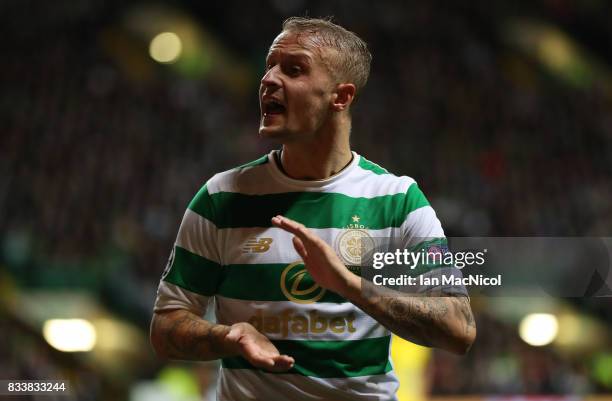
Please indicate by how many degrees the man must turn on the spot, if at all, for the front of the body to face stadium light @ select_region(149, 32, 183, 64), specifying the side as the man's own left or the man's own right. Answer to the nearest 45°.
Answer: approximately 180°

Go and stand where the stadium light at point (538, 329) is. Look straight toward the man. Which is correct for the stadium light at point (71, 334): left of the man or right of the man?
right

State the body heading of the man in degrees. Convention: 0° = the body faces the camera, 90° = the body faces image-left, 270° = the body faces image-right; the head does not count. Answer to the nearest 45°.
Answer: approximately 0°

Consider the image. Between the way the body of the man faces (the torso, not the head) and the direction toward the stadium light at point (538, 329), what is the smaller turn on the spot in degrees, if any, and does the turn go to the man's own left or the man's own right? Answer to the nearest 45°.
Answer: approximately 180°

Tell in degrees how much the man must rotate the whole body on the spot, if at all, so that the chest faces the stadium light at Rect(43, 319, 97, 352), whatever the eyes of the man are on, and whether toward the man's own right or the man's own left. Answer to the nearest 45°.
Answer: approximately 135° to the man's own right
